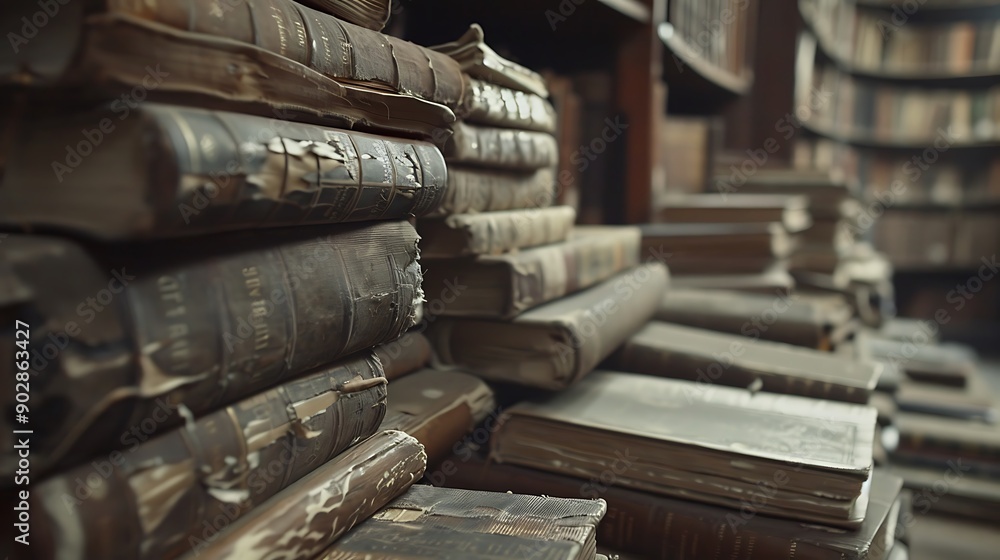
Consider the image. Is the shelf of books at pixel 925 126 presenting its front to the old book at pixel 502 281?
yes

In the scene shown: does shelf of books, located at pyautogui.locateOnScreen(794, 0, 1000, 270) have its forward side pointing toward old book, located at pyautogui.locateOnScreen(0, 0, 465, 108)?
yes

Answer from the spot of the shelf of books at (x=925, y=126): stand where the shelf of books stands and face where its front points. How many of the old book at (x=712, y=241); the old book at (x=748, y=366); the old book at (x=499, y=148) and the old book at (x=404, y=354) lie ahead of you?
4

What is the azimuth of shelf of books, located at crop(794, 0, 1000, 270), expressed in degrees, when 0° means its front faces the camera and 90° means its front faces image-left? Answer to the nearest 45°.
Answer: approximately 0°

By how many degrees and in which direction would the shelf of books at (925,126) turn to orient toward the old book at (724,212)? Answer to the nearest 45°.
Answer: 0° — it already faces it

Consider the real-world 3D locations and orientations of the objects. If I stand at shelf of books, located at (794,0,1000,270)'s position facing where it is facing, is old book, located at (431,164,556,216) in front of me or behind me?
in front

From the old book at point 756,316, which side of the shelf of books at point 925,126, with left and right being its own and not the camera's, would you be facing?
front

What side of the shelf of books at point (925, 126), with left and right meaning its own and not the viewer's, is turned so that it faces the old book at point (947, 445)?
front

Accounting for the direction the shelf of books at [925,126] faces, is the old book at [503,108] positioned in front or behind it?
in front

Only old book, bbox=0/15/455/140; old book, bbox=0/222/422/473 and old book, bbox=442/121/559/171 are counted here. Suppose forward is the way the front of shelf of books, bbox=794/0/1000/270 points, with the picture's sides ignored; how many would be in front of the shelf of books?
3

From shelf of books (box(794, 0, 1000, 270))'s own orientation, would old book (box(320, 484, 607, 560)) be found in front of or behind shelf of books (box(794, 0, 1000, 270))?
in front

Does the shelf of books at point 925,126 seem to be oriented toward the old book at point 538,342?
yes

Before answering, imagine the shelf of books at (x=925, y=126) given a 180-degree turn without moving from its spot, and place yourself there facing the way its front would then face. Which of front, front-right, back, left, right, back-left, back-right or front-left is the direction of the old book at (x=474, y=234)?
back

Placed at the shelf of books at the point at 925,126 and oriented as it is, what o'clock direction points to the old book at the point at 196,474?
The old book is roughly at 12 o'clock from the shelf of books.

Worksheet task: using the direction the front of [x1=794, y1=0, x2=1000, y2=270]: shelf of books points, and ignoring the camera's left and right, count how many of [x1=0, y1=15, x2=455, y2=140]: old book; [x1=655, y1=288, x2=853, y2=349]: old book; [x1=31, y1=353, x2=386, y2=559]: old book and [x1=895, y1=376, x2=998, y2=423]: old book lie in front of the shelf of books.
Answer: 4

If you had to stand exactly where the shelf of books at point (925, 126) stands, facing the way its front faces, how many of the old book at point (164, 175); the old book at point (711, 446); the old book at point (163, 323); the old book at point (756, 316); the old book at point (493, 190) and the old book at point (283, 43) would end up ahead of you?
6
